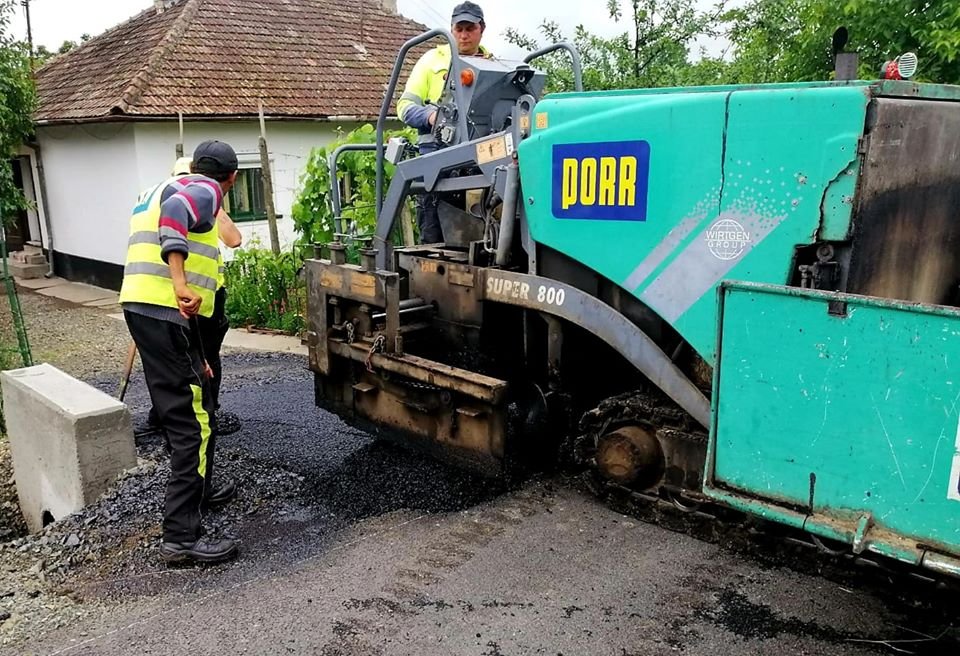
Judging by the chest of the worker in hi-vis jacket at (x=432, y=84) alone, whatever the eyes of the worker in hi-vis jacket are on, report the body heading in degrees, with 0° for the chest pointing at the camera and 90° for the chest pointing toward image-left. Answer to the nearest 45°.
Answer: approximately 315°

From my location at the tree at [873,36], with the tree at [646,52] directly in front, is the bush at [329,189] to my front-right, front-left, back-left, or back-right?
front-left

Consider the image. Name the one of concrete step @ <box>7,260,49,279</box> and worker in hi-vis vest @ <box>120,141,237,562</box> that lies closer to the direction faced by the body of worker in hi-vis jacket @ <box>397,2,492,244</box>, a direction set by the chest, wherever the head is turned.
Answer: the worker in hi-vis vest

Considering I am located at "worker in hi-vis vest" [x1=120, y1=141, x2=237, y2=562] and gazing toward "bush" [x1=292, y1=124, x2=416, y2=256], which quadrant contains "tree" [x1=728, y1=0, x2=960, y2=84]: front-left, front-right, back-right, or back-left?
front-right

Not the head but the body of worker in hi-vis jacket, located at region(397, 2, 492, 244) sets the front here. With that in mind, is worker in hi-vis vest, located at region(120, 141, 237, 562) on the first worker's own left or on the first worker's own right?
on the first worker's own right

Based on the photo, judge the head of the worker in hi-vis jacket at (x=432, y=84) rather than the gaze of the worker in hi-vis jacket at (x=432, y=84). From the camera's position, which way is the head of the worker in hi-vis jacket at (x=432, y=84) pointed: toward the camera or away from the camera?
toward the camera

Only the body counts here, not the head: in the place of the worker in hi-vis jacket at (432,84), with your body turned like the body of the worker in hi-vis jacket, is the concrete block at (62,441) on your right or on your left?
on your right

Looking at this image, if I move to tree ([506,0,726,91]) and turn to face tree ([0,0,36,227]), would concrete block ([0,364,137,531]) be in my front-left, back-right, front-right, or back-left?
front-left

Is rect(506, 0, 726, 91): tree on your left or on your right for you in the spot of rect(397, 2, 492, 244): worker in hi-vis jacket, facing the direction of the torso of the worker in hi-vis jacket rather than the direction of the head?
on your left
